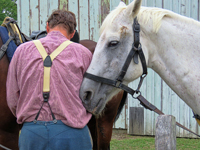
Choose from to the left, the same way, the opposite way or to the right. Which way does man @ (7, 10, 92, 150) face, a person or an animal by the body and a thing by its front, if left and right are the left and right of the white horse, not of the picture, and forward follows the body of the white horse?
to the right

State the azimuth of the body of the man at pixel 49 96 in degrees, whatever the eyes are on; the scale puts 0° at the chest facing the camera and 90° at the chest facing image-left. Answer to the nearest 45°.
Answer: approximately 180°

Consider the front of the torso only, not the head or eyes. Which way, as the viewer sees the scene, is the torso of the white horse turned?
to the viewer's left

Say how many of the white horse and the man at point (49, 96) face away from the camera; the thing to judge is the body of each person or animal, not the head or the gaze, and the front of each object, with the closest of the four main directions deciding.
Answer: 1

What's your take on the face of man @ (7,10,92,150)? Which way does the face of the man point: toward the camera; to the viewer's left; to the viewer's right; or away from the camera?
away from the camera

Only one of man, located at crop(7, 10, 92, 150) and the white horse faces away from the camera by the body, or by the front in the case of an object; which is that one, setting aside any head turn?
the man
